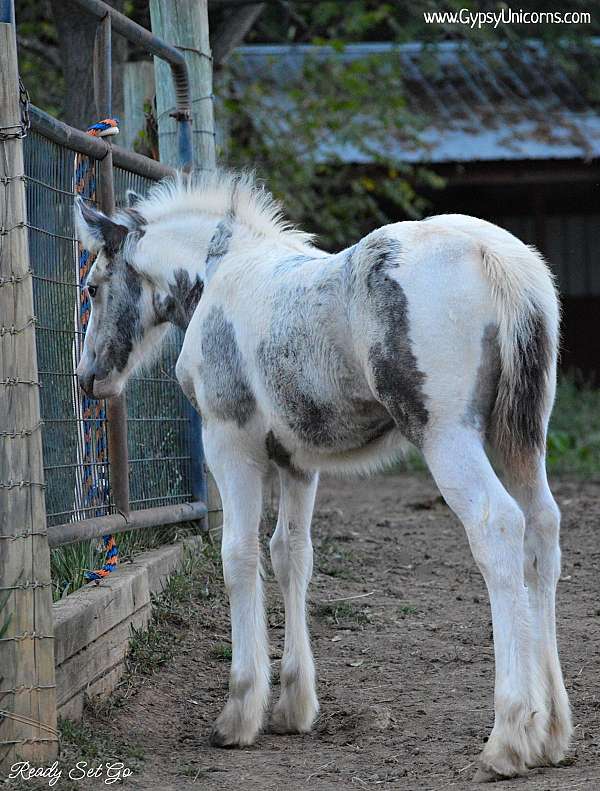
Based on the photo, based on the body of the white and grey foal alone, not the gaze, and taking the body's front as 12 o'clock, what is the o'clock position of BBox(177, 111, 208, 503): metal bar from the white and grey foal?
The metal bar is roughly at 1 o'clock from the white and grey foal.

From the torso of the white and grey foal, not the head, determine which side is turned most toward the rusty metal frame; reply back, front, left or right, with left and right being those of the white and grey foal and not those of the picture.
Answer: front

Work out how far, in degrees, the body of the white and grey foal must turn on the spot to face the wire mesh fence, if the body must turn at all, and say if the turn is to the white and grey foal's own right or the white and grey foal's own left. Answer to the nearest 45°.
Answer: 0° — it already faces it

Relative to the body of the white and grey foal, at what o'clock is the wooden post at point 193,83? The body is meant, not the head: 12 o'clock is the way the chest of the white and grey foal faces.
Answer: The wooden post is roughly at 1 o'clock from the white and grey foal.

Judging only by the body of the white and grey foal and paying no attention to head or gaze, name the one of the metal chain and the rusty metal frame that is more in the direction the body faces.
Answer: the rusty metal frame

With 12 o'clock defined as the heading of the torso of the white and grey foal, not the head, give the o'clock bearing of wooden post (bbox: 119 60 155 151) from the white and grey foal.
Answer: The wooden post is roughly at 1 o'clock from the white and grey foal.

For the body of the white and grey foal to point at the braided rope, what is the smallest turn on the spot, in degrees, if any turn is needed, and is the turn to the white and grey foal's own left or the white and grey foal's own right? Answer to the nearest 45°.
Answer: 0° — it already faces it

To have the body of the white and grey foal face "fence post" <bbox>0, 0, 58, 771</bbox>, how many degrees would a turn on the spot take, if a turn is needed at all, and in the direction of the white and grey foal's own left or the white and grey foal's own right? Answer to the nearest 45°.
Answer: approximately 45° to the white and grey foal's own left

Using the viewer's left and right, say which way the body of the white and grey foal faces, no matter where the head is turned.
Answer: facing away from the viewer and to the left of the viewer
